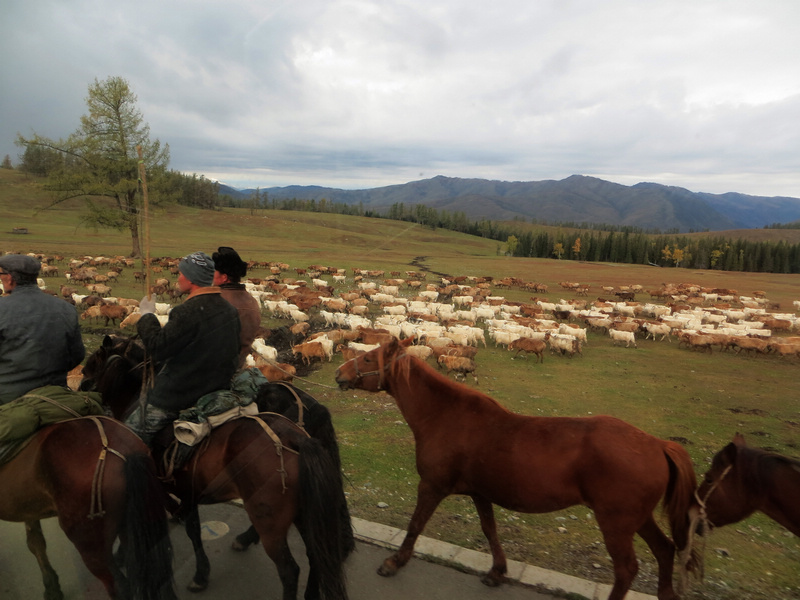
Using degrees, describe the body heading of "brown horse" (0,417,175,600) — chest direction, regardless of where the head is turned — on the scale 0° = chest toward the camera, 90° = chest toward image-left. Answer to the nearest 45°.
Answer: approximately 135°

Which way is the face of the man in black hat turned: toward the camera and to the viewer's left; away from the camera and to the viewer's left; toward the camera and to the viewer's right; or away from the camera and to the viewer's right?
away from the camera and to the viewer's left

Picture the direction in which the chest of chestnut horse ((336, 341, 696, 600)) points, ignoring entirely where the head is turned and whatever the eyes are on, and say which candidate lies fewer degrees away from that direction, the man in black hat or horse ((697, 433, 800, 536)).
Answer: the man in black hat

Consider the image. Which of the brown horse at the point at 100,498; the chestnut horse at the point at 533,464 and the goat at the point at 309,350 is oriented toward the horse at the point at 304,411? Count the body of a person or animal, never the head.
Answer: the chestnut horse

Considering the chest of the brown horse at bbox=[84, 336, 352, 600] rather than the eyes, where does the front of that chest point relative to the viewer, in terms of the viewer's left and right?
facing away from the viewer and to the left of the viewer

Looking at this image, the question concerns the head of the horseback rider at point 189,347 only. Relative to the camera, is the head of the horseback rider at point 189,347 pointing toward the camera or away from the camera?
away from the camera

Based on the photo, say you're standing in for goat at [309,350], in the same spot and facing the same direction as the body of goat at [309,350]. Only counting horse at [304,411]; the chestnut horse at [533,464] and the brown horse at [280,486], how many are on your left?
3

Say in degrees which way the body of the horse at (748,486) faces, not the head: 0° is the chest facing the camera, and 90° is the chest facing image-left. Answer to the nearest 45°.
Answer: approximately 90°

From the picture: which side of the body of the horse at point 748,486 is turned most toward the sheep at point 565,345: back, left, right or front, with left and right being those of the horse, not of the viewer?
right

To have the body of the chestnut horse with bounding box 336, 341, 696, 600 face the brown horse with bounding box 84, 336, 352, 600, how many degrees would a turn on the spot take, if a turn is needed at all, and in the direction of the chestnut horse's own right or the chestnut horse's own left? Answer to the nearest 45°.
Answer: approximately 45° to the chestnut horse's own left

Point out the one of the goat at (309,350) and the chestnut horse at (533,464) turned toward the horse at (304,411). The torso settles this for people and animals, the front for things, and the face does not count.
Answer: the chestnut horse

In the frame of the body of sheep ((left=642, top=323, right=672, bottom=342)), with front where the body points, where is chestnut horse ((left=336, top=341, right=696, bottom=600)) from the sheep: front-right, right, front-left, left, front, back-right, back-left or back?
left

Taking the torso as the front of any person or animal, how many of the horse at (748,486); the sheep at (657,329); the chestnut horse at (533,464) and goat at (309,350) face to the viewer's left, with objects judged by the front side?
4

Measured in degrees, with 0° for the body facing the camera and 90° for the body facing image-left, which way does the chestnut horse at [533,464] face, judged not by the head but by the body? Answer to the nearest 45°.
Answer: approximately 90°

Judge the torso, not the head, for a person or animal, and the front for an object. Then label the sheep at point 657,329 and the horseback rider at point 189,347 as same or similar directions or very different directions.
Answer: same or similar directions

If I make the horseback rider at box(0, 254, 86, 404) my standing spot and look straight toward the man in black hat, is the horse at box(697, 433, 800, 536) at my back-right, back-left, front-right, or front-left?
front-right
